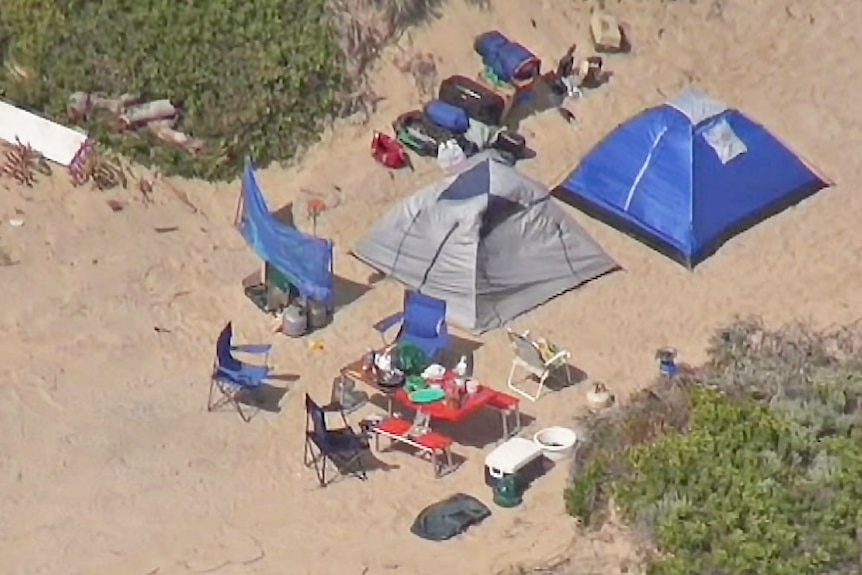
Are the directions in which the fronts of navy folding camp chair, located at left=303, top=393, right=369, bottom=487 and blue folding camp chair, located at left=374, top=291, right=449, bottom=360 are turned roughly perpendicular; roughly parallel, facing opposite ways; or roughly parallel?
roughly perpendicular

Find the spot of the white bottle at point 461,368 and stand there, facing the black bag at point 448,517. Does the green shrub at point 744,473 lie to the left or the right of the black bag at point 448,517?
left

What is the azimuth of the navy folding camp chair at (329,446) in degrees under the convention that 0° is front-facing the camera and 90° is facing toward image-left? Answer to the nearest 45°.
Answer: approximately 315°

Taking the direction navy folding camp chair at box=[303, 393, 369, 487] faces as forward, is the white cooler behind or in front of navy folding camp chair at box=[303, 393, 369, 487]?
in front

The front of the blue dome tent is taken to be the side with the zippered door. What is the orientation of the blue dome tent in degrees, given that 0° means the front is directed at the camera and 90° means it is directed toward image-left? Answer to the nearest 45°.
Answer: approximately 45°

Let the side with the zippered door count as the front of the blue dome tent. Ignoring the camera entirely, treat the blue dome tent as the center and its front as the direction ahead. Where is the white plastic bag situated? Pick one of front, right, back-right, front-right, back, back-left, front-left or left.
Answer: front-right

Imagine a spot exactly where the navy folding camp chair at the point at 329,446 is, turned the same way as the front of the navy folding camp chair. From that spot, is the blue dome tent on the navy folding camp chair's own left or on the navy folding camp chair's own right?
on the navy folding camp chair's own left

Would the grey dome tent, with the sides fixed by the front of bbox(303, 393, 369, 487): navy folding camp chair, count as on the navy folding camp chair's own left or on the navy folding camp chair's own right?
on the navy folding camp chair's own left

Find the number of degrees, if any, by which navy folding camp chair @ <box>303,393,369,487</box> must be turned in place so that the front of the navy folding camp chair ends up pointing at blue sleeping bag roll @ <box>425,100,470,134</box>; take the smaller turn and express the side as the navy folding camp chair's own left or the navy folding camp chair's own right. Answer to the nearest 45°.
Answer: approximately 135° to the navy folding camp chair's own left

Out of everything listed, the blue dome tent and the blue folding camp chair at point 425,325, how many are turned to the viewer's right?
0

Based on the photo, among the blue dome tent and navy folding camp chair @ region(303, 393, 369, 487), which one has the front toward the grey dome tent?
the blue dome tent
